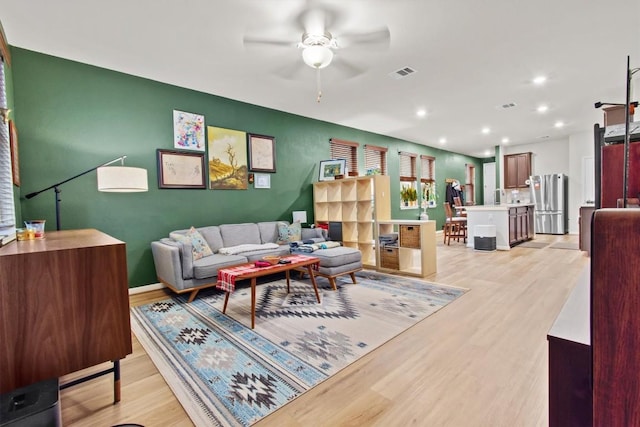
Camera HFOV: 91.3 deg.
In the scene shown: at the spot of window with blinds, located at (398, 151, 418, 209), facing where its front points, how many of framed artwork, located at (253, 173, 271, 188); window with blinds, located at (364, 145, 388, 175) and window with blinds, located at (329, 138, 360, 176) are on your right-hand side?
3

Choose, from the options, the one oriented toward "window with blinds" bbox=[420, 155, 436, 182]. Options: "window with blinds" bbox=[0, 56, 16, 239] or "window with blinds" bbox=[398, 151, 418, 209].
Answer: "window with blinds" bbox=[0, 56, 16, 239]

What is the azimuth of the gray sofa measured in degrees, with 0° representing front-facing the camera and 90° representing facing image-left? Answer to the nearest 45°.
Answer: approximately 315°

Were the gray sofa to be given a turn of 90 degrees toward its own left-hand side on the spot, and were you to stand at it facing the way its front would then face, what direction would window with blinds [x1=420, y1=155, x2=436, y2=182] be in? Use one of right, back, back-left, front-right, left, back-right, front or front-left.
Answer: front

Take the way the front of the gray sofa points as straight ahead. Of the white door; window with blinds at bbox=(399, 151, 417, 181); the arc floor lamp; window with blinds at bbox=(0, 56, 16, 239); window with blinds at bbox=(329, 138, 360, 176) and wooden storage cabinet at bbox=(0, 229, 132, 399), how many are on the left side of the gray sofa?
3

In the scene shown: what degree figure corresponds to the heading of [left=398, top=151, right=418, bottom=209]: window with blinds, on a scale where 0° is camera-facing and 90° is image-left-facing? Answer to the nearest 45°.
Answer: approximately 315°

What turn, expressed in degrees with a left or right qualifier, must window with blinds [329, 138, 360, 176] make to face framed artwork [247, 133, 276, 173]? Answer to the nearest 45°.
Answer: approximately 90° to its right

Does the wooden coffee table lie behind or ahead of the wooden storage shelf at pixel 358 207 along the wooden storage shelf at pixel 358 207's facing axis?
ahead

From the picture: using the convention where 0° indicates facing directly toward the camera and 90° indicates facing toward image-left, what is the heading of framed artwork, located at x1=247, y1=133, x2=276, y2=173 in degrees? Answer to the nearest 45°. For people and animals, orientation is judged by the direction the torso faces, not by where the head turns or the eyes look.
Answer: approximately 315°

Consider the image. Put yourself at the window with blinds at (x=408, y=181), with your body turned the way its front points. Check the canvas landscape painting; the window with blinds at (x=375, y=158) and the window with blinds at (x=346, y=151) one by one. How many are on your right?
3

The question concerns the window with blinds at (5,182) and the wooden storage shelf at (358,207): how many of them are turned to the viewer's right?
1

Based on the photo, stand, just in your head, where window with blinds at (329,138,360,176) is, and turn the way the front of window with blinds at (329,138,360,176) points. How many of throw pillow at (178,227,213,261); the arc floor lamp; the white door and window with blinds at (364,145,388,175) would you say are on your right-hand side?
2

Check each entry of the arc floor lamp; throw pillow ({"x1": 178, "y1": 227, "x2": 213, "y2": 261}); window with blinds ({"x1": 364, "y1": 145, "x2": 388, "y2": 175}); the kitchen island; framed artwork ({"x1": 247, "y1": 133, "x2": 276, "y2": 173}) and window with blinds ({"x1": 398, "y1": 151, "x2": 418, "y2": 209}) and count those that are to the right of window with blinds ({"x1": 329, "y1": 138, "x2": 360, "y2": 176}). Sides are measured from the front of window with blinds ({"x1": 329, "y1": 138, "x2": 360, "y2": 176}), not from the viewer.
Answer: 3
